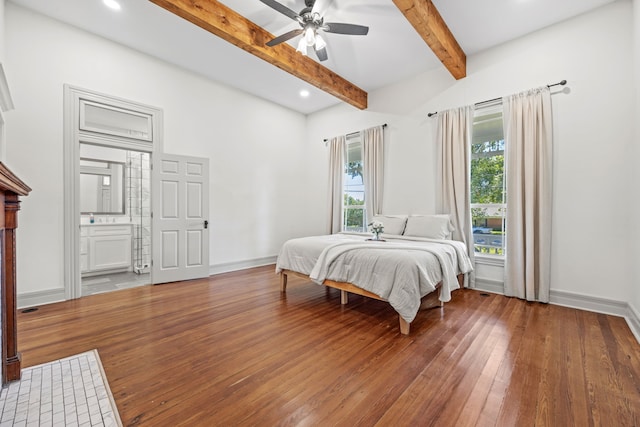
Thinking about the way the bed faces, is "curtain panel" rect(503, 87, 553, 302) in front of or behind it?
behind

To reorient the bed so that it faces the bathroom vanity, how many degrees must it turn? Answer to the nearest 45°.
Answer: approximately 45° to its right

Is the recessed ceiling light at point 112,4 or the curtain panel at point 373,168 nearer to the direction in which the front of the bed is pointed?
the recessed ceiling light

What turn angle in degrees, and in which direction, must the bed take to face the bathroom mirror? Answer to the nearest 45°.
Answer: approximately 45° to its right

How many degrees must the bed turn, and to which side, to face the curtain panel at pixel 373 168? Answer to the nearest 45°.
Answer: approximately 135° to its right

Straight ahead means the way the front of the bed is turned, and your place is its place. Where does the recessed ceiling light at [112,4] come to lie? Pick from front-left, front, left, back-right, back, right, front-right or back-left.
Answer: front-right

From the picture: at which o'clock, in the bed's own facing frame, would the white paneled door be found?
The white paneled door is roughly at 2 o'clock from the bed.

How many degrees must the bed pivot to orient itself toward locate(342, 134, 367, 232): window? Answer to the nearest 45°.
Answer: approximately 135° to its right

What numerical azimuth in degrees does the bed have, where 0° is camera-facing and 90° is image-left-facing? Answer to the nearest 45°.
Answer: approximately 45°

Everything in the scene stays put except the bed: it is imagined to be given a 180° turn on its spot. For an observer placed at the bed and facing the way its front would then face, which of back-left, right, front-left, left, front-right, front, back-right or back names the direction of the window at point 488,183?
front

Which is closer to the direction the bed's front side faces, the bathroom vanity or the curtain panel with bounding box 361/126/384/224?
the bathroom vanity

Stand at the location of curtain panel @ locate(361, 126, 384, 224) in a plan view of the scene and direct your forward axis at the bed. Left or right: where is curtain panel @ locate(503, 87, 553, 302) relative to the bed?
left

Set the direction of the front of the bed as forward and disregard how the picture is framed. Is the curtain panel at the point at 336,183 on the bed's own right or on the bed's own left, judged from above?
on the bed's own right
